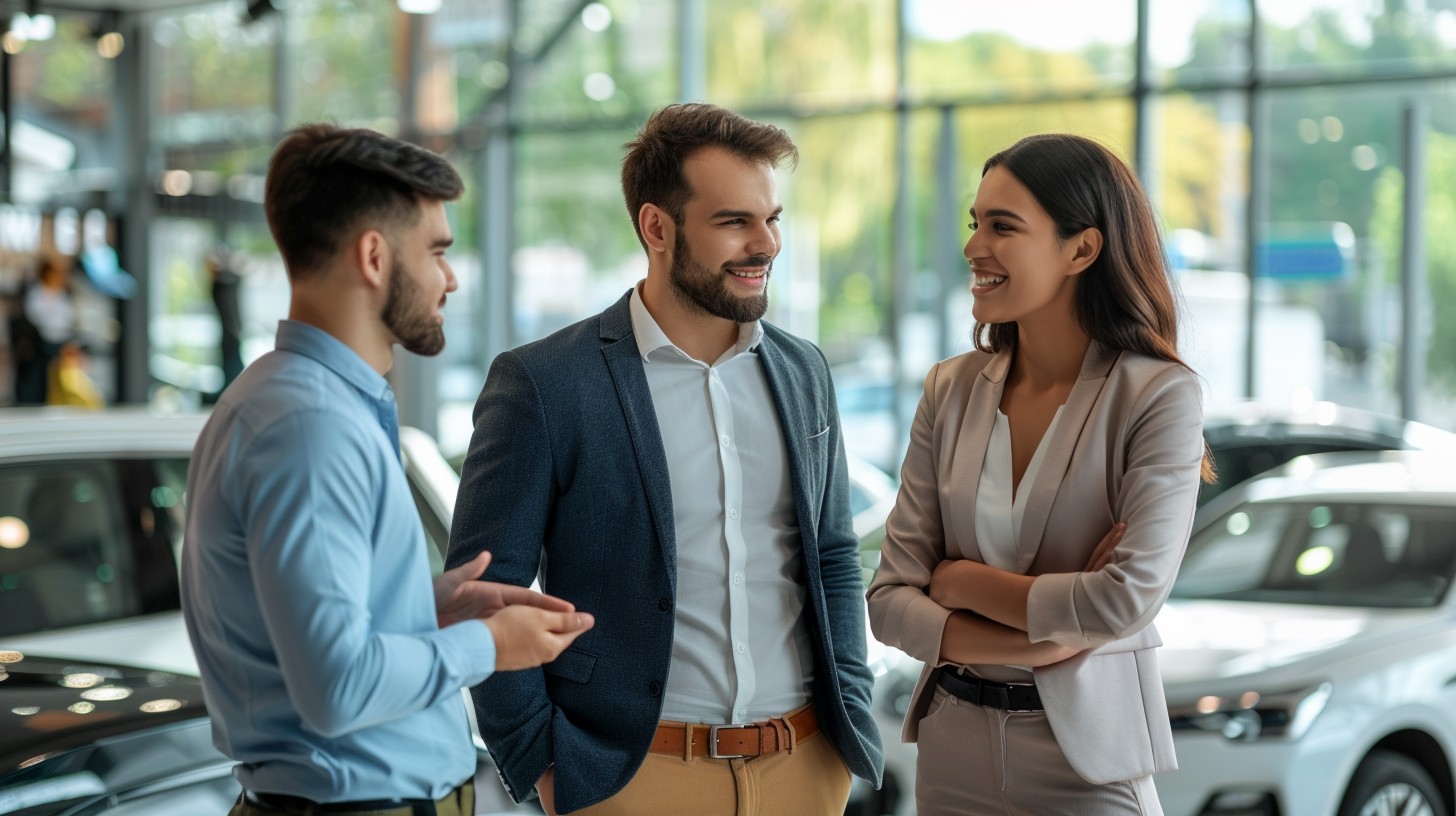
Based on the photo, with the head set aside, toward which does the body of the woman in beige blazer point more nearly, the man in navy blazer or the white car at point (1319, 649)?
the man in navy blazer

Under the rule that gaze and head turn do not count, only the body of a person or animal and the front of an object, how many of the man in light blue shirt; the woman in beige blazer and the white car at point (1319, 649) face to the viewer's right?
1

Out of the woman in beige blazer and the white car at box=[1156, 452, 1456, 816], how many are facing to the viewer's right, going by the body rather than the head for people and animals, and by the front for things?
0

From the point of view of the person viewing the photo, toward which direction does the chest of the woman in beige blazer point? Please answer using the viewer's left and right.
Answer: facing the viewer and to the left of the viewer

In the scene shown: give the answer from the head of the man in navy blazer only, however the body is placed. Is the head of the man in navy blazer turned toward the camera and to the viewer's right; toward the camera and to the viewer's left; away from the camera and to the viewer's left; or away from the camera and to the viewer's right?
toward the camera and to the viewer's right

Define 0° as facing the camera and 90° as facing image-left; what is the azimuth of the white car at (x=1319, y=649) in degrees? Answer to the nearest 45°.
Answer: approximately 45°

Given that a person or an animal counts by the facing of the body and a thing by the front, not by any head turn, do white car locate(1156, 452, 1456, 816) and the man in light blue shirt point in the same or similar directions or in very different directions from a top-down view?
very different directions

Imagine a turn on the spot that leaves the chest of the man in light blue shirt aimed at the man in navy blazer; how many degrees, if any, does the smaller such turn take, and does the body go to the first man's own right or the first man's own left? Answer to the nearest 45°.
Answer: approximately 45° to the first man's own left

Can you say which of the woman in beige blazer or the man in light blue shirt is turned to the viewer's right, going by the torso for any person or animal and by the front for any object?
the man in light blue shirt

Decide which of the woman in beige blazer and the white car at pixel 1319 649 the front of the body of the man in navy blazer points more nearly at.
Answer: the woman in beige blazer

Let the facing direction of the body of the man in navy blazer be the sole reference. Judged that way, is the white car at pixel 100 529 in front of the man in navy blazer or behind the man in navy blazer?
behind

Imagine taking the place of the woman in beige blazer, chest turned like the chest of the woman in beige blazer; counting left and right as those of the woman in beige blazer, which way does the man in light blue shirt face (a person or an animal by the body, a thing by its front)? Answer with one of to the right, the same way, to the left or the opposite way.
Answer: the opposite way

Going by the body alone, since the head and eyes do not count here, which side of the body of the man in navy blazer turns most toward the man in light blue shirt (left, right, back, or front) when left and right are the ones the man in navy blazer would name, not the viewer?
right

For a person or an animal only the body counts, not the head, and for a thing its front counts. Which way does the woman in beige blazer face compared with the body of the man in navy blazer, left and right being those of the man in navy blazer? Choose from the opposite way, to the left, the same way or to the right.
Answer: to the right

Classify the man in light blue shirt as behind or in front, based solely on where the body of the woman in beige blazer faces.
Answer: in front

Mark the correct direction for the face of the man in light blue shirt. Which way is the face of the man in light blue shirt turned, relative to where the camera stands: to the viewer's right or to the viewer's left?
to the viewer's right

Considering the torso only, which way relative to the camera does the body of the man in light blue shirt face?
to the viewer's right
